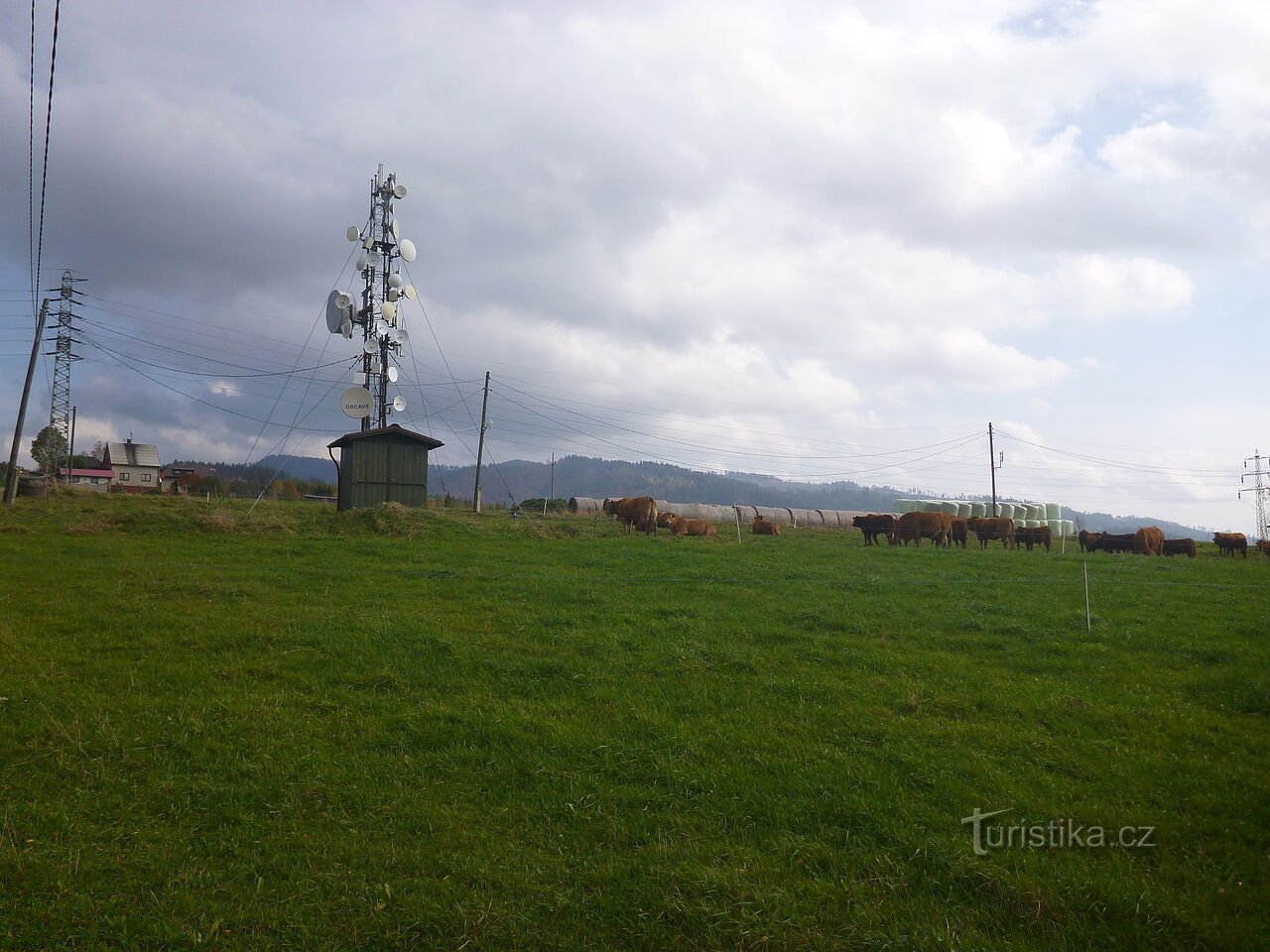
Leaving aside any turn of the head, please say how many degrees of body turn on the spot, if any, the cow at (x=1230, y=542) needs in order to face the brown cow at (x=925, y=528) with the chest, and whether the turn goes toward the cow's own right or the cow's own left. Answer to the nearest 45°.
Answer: approximately 45° to the cow's own left

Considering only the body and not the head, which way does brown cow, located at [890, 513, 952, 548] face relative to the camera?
to the viewer's left

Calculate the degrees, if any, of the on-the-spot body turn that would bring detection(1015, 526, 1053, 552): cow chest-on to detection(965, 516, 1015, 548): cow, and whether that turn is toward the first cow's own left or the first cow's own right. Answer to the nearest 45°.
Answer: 0° — it already faces it

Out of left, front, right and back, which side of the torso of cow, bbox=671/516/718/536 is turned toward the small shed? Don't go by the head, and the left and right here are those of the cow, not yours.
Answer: front

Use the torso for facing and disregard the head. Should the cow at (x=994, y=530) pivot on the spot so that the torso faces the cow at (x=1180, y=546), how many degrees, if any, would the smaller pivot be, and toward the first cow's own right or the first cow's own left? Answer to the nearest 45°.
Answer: approximately 135° to the first cow's own right

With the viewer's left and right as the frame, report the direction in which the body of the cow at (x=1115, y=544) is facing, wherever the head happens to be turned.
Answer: facing to the left of the viewer

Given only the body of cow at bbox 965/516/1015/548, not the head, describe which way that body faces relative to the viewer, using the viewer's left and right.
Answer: facing to the left of the viewer

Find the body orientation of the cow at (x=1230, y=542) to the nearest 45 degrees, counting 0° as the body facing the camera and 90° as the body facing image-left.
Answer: approximately 90°
